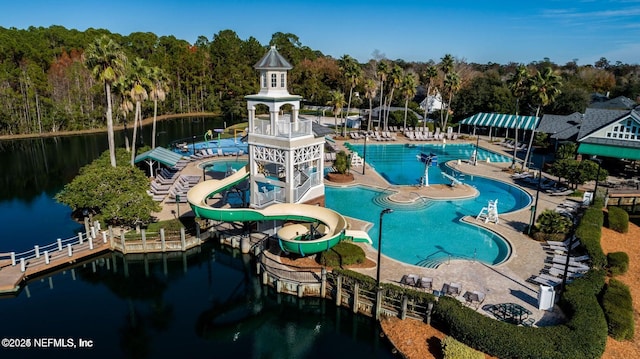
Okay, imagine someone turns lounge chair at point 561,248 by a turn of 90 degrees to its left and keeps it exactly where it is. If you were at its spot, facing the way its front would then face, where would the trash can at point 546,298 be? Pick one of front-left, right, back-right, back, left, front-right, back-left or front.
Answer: front

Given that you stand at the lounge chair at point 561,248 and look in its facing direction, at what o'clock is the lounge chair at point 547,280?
the lounge chair at point 547,280 is roughly at 9 o'clock from the lounge chair at point 561,248.

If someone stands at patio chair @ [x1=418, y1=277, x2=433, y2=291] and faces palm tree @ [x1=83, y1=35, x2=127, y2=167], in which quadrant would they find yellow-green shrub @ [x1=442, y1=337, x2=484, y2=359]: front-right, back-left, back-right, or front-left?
back-left

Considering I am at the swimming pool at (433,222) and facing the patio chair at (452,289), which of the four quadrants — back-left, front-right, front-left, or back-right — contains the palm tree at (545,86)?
back-left

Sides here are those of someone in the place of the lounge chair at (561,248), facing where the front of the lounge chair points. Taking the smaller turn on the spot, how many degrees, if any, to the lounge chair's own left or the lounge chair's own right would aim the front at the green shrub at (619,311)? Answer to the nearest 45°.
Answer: approximately 90° to the lounge chair's own left

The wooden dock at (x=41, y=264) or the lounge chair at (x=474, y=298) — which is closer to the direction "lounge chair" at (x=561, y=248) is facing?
the wooden dock

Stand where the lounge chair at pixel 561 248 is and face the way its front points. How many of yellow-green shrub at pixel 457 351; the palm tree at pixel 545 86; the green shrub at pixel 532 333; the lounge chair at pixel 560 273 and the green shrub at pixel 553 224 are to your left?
3

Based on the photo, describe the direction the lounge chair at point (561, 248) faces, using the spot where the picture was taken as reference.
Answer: facing to the left of the viewer

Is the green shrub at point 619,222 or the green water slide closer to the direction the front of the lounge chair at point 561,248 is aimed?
the green water slide

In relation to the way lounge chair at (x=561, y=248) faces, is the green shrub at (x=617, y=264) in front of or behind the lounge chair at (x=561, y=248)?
behind

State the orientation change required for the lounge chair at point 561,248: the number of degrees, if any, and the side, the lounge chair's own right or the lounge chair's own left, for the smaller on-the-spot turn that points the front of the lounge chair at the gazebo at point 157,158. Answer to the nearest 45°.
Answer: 0° — it already faces it

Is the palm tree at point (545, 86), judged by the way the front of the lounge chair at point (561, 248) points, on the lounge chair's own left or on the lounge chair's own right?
on the lounge chair's own right

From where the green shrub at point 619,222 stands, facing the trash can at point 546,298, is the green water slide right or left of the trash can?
right

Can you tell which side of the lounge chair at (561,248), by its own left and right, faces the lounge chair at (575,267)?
left
